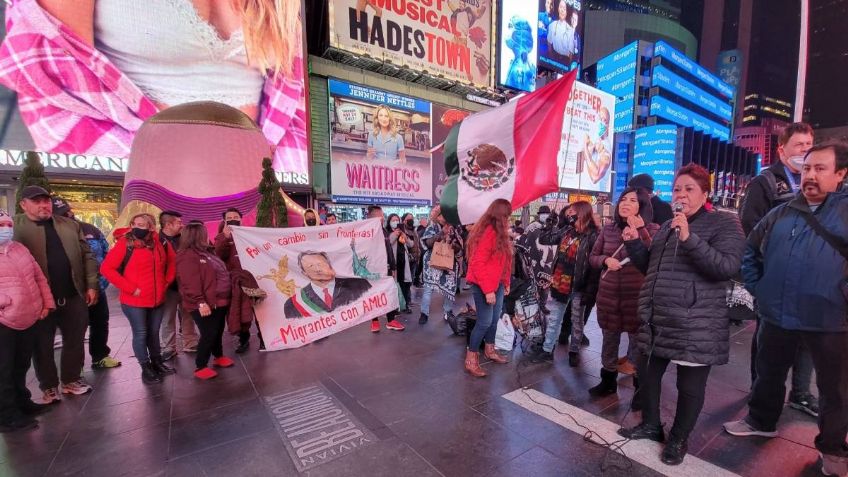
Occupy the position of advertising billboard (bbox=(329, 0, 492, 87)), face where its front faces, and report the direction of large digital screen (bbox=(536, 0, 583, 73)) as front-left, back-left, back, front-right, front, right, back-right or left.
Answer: left

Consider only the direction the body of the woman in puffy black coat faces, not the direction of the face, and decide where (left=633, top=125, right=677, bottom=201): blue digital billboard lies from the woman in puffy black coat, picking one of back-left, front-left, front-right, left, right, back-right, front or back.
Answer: back-right

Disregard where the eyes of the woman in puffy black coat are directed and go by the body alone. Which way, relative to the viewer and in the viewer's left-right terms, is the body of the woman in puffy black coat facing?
facing the viewer and to the left of the viewer

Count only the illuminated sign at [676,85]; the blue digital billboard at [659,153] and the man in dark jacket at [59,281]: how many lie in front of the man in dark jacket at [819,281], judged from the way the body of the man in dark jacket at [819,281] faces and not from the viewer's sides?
1

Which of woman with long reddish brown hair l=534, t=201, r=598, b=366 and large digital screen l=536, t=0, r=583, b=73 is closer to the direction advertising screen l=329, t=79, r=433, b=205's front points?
the woman with long reddish brown hair

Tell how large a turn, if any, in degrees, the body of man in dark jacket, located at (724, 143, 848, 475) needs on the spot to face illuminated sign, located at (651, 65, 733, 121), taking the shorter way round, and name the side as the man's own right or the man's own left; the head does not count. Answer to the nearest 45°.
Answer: approximately 135° to the man's own right

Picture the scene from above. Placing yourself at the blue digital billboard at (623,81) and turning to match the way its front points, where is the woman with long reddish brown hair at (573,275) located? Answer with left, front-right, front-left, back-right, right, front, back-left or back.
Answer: front-left

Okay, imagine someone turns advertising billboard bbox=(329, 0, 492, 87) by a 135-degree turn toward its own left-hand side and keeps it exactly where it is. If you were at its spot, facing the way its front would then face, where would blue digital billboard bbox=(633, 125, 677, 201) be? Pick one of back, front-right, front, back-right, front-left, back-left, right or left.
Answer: front-right

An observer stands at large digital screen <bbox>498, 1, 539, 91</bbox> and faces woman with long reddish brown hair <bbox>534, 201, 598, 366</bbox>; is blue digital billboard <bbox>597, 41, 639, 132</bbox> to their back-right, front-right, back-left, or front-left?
back-left

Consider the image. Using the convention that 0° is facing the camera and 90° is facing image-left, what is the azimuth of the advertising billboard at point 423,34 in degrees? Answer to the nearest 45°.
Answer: approximately 315°

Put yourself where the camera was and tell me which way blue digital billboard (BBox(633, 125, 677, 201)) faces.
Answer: facing the viewer
